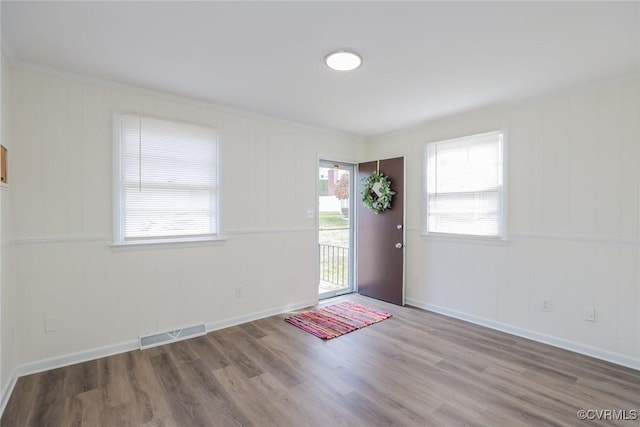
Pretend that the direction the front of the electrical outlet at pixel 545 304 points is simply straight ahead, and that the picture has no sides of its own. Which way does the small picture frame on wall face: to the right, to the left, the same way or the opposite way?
the opposite way

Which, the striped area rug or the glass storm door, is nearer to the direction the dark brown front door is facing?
the striped area rug

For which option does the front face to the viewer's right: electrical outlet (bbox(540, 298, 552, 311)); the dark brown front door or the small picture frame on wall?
the small picture frame on wall

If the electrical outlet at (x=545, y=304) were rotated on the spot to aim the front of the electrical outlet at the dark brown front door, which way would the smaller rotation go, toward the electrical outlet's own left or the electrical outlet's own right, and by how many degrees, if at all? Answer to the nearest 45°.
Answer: approximately 90° to the electrical outlet's own right

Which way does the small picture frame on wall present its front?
to the viewer's right
